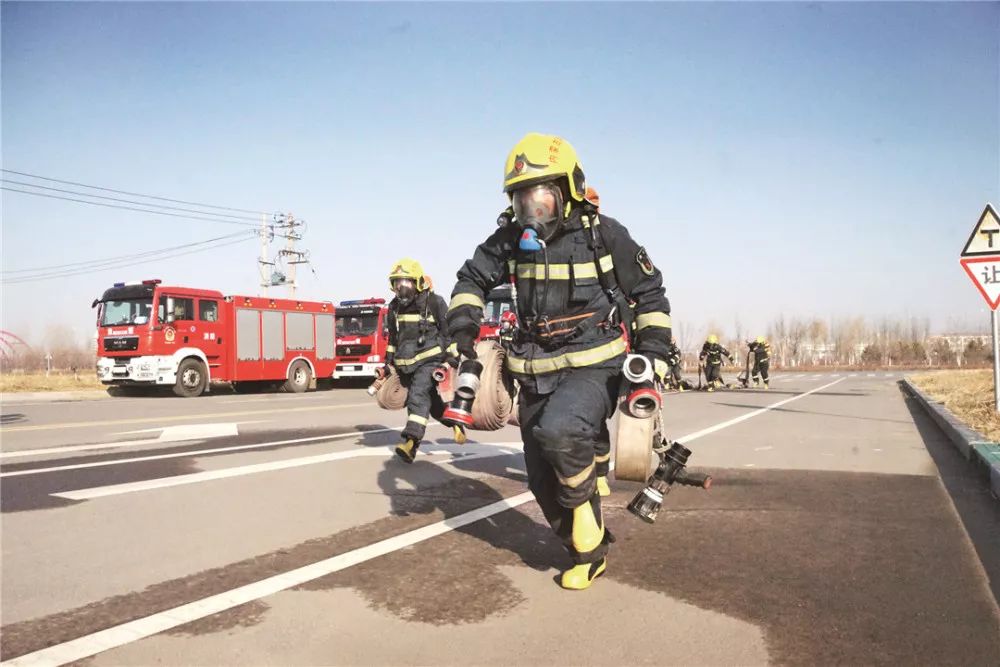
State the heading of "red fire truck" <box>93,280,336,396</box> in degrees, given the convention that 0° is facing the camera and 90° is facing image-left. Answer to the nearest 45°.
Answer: approximately 45°

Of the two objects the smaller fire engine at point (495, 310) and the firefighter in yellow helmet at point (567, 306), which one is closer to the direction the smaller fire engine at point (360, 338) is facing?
the firefighter in yellow helmet

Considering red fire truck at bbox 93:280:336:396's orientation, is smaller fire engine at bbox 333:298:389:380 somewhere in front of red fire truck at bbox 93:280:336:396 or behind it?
behind

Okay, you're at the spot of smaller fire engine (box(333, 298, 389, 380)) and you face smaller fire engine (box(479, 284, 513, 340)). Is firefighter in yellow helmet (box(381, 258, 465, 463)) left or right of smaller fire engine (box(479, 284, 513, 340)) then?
right

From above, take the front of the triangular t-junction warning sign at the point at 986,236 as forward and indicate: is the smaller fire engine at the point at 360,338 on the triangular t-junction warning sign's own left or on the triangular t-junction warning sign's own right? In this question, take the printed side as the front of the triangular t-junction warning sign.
on the triangular t-junction warning sign's own right

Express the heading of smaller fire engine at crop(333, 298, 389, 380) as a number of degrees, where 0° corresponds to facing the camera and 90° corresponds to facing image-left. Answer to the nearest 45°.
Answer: approximately 45°

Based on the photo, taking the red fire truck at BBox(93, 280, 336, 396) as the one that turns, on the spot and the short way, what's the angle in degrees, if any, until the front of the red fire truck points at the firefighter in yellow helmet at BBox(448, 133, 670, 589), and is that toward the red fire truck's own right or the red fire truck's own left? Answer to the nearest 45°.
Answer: approximately 45° to the red fire truck's own left

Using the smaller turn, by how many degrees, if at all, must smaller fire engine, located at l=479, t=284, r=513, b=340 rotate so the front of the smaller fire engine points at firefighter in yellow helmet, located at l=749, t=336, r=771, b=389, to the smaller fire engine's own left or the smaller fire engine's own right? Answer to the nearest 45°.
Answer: approximately 135° to the smaller fire engine's own left

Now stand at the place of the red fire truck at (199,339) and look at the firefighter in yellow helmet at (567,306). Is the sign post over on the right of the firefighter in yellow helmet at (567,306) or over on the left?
left

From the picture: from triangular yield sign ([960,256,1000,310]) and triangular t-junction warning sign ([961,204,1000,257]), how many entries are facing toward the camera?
2

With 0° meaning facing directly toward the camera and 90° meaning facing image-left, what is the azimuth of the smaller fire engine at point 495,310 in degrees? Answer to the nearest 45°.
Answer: approximately 45°
